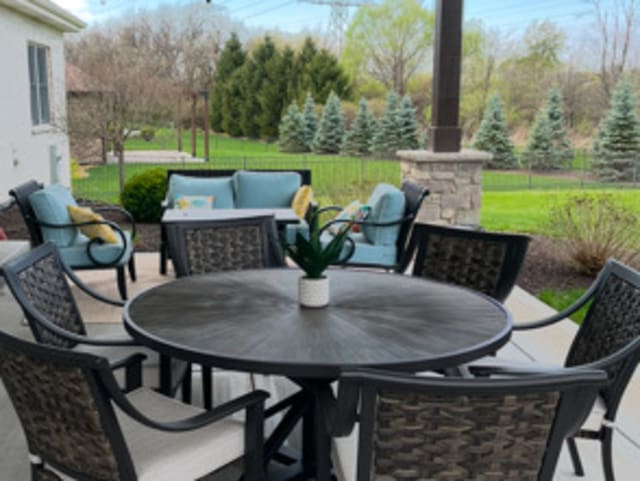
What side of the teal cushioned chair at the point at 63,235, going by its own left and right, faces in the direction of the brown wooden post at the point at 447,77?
front

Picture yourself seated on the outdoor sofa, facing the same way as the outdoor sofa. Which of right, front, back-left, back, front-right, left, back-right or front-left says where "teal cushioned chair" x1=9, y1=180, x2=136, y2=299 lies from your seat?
front-right

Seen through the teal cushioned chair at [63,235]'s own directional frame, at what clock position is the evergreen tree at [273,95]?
The evergreen tree is roughly at 10 o'clock from the teal cushioned chair.

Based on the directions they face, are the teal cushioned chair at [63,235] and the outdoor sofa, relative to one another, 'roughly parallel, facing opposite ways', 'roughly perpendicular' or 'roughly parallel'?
roughly perpendicular

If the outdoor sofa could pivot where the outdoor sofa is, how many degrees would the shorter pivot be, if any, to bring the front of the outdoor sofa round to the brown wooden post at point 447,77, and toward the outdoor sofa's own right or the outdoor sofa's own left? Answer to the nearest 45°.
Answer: approximately 90° to the outdoor sofa's own left

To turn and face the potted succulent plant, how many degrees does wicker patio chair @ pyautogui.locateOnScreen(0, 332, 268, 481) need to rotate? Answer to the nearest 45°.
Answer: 0° — it already faces it

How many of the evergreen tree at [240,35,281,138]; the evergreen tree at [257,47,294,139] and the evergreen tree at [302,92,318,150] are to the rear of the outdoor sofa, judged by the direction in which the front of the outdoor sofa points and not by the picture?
3

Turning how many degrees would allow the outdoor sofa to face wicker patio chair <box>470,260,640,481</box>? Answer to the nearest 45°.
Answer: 0° — it already faces it

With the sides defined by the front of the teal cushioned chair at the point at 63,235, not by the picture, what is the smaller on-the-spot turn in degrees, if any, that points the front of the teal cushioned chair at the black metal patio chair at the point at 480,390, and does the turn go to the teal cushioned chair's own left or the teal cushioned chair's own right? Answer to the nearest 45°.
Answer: approximately 90° to the teal cushioned chair's own right

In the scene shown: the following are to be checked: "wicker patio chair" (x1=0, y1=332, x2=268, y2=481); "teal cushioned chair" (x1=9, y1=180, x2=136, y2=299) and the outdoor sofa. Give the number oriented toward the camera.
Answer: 1

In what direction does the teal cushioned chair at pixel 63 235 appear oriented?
to the viewer's right

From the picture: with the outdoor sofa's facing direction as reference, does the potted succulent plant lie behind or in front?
in front

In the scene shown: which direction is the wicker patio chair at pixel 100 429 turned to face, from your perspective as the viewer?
facing away from the viewer and to the right of the viewer

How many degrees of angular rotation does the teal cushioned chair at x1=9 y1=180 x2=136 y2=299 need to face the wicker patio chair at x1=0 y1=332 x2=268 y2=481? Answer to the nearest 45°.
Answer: approximately 90° to its right

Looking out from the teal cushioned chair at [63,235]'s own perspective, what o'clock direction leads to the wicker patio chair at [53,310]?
The wicker patio chair is roughly at 3 o'clock from the teal cushioned chair.
